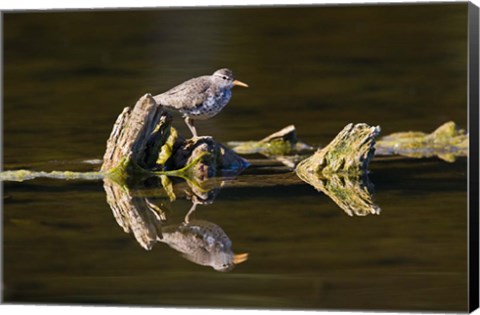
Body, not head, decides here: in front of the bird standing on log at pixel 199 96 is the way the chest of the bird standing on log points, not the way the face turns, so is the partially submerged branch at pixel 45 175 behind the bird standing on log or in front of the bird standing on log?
behind

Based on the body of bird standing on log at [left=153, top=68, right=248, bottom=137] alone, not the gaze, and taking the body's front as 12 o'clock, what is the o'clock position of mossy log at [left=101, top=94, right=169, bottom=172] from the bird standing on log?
The mossy log is roughly at 5 o'clock from the bird standing on log.

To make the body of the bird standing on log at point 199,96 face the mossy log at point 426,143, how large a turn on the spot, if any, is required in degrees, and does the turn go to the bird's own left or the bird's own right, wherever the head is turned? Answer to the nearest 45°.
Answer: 0° — it already faces it

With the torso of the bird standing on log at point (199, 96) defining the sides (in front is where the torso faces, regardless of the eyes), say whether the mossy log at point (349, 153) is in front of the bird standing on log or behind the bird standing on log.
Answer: in front

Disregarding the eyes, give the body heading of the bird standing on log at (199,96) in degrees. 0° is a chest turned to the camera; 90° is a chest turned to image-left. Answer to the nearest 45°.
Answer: approximately 270°
